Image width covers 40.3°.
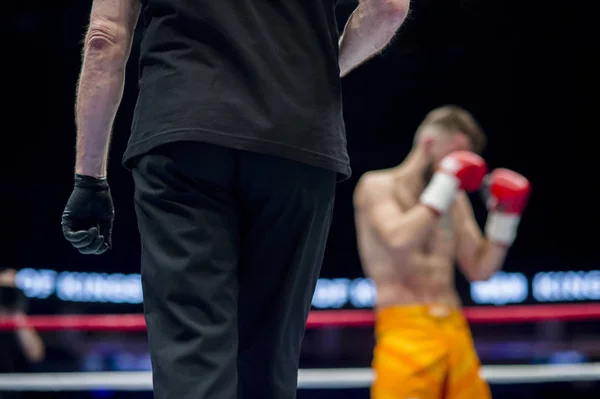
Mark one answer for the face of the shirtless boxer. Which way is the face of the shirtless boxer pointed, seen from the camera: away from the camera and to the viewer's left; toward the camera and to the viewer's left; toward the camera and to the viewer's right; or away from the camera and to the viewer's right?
toward the camera and to the viewer's right

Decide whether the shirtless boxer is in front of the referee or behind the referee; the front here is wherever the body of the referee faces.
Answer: in front

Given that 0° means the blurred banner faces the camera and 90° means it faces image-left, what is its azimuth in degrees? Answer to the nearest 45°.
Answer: approximately 0°

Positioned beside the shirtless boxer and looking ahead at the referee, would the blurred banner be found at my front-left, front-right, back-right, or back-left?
back-right

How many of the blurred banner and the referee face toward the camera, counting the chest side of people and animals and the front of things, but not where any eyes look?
1

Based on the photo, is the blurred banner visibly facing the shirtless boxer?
yes

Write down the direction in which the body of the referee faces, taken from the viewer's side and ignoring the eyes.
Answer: away from the camera

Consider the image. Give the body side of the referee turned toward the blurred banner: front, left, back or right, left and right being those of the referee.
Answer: front

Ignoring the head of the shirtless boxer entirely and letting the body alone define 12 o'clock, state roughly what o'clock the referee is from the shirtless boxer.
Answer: The referee is roughly at 2 o'clock from the shirtless boxer.

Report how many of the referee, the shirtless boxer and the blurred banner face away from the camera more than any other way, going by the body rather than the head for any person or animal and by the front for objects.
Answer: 1

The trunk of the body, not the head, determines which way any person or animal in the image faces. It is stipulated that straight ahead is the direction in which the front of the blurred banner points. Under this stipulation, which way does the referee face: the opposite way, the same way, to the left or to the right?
the opposite way

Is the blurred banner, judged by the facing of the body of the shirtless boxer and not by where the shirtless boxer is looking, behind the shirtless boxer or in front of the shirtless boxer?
behind
